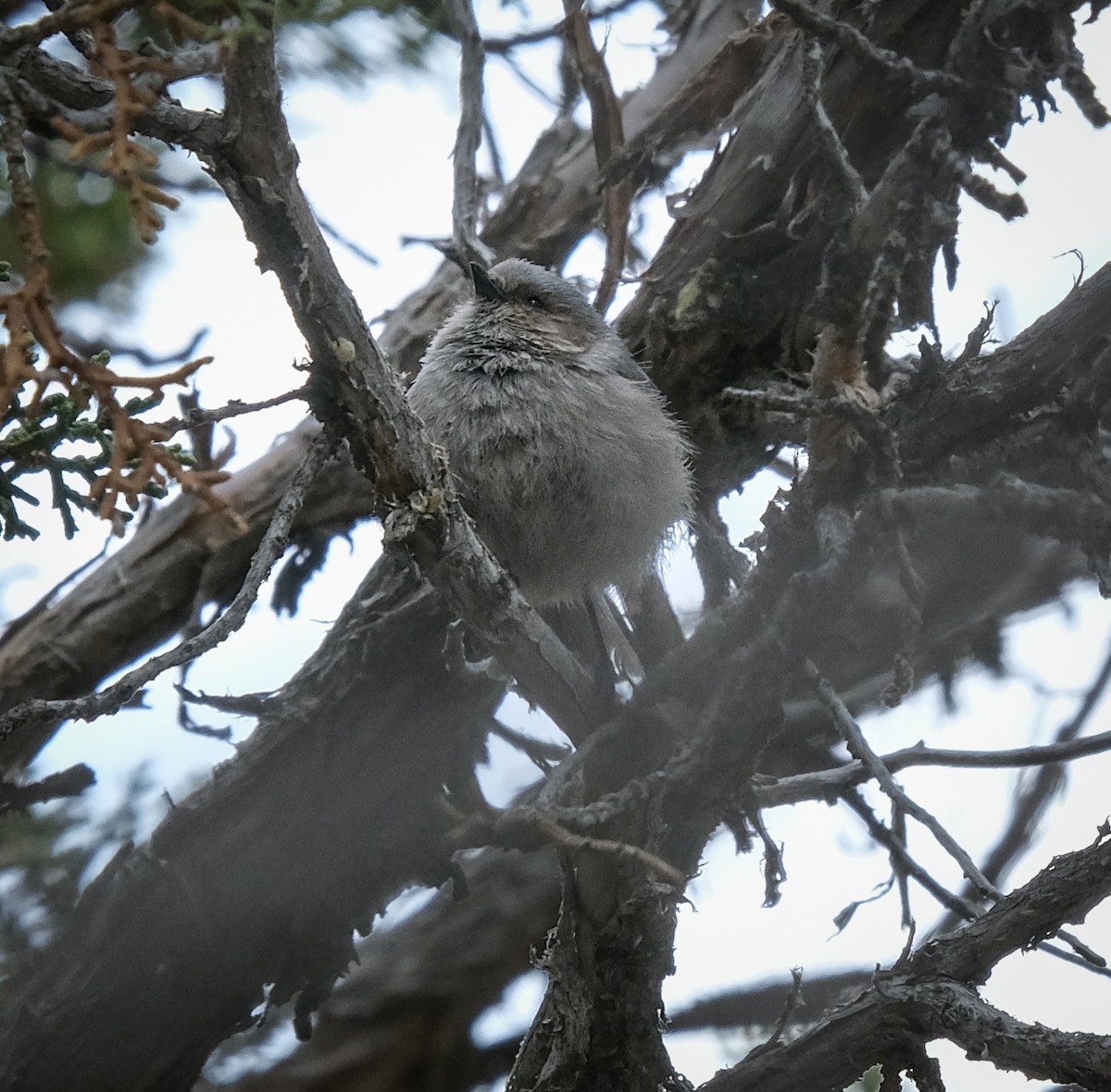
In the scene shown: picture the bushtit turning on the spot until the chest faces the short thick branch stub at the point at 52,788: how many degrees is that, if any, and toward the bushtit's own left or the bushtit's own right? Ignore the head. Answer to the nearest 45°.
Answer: approximately 45° to the bushtit's own right

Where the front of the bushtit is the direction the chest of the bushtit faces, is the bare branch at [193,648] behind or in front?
in front

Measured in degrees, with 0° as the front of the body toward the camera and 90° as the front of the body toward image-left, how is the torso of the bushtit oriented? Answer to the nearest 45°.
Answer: approximately 45°

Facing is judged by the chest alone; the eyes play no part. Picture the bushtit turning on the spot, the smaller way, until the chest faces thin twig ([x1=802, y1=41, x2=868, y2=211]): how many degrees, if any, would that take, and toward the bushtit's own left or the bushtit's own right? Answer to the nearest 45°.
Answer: approximately 90° to the bushtit's own left
